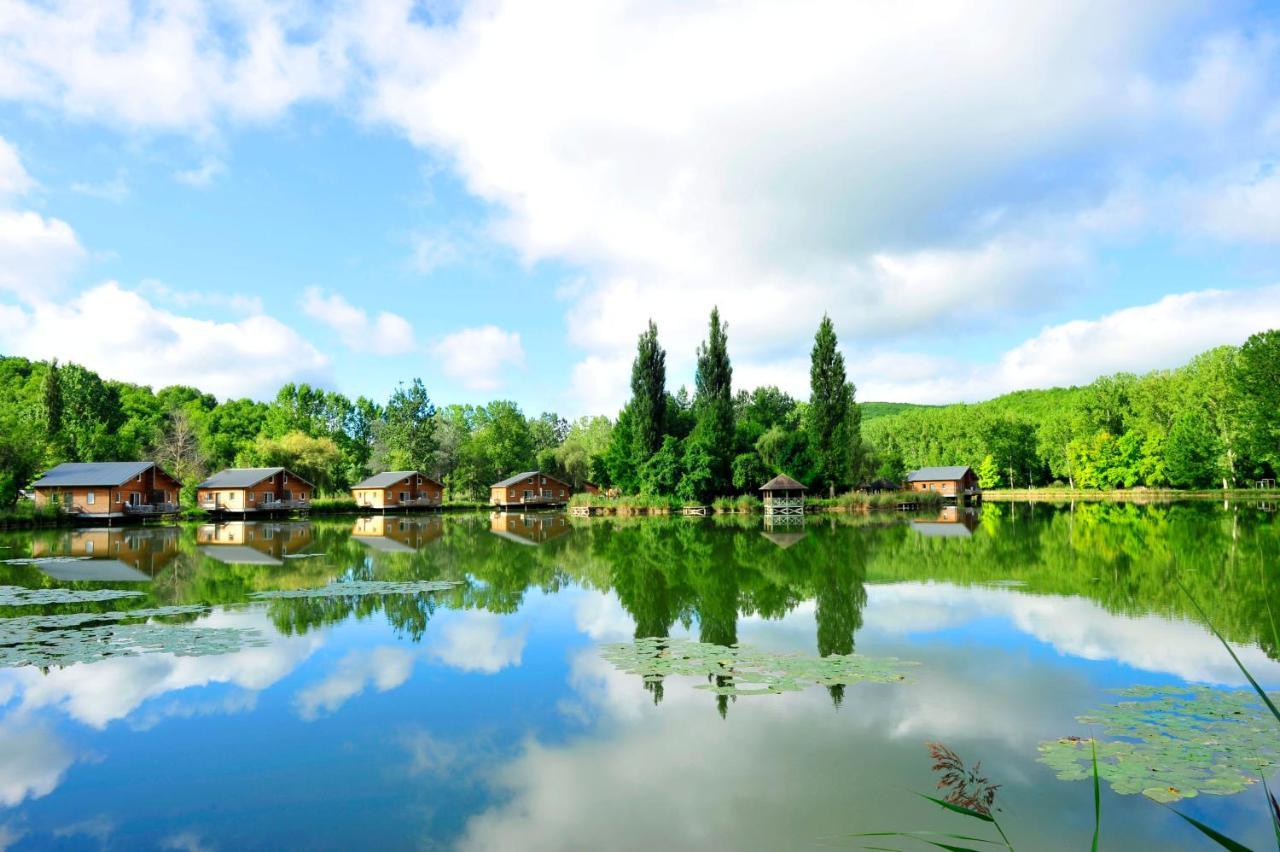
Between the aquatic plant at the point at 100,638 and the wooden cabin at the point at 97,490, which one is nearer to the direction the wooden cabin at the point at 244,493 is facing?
the aquatic plant

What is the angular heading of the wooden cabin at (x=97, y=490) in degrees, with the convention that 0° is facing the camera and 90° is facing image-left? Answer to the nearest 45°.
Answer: approximately 315°

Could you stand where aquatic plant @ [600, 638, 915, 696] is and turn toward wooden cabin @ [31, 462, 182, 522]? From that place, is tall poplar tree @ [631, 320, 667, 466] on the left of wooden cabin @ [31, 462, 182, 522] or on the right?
right

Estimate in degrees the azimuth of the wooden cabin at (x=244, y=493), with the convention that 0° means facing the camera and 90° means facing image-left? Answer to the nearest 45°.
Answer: approximately 315°

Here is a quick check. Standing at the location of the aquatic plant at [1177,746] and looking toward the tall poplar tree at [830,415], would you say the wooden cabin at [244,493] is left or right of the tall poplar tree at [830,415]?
left

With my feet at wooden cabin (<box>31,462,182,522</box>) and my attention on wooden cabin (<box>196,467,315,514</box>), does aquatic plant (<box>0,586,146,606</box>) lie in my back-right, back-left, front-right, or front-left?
back-right

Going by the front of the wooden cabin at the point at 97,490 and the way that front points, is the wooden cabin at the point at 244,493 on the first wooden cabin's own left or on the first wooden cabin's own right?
on the first wooden cabin's own left

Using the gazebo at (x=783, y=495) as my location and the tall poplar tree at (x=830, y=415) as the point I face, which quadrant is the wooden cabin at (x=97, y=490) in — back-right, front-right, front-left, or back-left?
back-left

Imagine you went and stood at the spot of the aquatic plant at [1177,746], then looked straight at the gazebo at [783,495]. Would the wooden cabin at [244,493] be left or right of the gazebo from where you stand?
left
